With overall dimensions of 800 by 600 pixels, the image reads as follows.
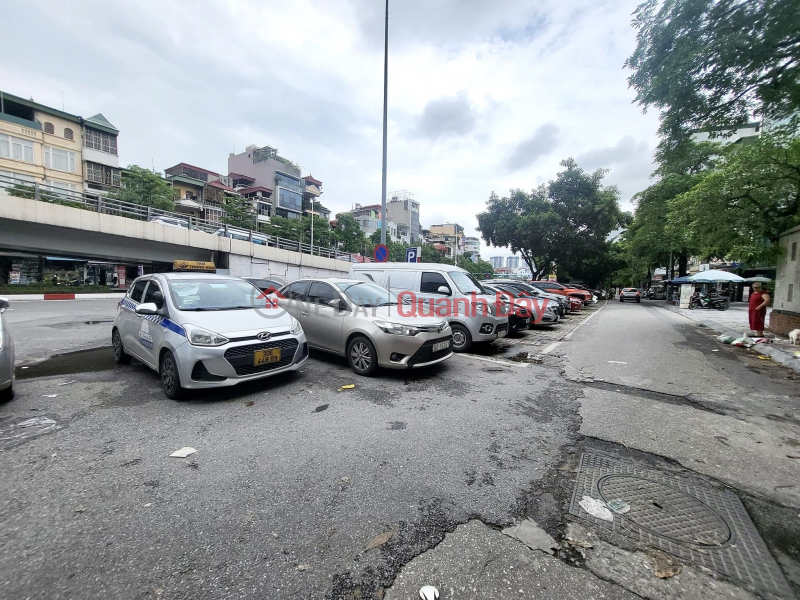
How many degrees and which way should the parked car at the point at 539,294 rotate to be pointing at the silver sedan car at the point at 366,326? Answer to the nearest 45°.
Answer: approximately 90° to its right

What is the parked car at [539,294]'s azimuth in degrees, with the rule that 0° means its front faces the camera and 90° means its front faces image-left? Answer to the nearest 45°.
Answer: approximately 270°

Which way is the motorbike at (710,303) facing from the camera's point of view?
to the viewer's left

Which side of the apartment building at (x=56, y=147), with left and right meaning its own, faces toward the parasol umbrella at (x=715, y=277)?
front

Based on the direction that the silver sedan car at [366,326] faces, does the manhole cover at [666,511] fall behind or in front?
in front

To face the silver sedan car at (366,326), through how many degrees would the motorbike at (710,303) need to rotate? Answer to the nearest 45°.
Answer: approximately 90° to its left

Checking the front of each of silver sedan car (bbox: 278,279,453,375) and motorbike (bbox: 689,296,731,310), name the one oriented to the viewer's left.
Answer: the motorbike

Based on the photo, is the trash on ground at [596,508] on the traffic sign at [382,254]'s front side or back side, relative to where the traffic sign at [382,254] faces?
on the front side

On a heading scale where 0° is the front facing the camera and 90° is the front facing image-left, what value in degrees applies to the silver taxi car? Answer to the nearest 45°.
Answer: approximately 315°

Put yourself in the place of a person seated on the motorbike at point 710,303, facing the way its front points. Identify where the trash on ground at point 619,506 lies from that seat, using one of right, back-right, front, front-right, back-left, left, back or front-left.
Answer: left

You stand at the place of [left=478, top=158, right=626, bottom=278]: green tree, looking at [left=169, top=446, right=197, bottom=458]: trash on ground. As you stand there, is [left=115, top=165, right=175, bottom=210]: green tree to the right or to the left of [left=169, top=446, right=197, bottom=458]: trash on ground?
right

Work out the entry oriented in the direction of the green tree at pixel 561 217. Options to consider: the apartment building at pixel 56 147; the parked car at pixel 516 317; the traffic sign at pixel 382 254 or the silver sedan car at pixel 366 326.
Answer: the apartment building

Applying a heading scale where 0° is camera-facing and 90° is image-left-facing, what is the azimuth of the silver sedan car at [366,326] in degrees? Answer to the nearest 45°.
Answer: approximately 315°

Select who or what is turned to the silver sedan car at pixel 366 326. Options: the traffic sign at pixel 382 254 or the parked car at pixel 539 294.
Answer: the traffic sign

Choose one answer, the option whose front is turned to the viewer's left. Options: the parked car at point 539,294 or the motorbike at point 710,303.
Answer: the motorbike
